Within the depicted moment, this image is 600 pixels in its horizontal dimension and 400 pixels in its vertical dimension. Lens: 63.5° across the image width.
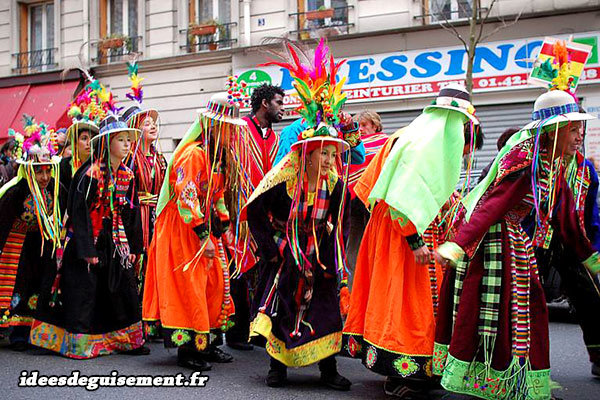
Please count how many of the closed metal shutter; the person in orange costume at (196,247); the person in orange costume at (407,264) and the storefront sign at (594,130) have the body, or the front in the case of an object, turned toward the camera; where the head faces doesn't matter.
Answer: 2

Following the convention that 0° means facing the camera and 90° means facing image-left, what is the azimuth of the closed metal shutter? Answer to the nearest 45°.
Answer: approximately 0°

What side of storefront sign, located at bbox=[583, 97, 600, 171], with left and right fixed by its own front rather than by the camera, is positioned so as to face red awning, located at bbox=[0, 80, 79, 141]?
right

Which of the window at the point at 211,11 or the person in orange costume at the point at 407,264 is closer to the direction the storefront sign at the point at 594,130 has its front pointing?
the person in orange costume

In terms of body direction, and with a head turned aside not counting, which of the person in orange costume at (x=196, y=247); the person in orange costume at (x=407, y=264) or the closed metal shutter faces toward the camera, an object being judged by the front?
the closed metal shutter

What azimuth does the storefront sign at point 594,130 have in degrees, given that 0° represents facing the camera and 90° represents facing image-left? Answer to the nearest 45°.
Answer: approximately 0°

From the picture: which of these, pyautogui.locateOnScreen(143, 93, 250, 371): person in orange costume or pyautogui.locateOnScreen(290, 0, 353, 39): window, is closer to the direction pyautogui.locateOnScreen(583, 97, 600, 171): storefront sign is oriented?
the person in orange costume
